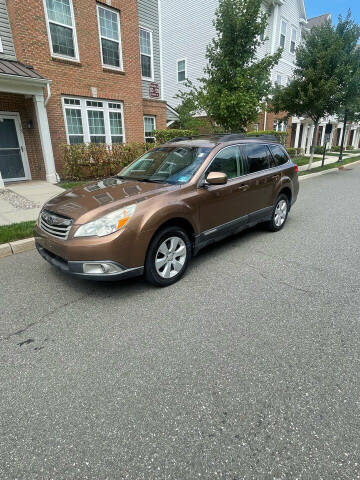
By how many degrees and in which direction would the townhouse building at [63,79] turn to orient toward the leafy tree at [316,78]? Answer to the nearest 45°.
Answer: approximately 45° to its left

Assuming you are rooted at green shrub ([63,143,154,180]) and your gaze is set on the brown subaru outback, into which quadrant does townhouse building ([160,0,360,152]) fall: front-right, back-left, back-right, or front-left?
back-left

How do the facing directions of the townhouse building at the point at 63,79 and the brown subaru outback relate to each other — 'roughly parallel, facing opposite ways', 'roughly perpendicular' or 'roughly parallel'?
roughly perpendicular

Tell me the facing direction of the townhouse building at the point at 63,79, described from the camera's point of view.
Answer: facing the viewer and to the right of the viewer

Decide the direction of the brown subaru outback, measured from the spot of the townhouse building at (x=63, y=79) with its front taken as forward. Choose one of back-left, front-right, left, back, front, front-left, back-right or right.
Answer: front-right

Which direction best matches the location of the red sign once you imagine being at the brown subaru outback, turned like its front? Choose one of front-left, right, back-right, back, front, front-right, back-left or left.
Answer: back-right

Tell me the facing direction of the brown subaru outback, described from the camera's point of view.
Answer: facing the viewer and to the left of the viewer

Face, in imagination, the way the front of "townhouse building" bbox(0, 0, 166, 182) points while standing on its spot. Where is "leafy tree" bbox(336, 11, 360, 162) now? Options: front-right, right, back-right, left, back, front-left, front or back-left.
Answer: front-left

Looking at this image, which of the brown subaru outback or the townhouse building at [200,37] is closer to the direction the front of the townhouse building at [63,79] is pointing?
the brown subaru outback

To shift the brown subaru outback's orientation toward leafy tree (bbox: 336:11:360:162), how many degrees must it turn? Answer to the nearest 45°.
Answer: approximately 180°

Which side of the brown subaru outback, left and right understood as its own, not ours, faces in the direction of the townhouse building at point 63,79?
right

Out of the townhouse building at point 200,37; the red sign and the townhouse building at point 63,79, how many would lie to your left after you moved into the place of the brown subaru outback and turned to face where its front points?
0

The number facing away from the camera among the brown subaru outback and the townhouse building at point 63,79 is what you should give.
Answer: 0

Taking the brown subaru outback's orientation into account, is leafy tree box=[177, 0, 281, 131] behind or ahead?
behind

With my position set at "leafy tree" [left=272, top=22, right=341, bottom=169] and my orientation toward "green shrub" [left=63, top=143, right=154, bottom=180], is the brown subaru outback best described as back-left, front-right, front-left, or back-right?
front-left

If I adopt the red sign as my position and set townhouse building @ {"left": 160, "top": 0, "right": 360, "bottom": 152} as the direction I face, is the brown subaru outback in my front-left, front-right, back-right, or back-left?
back-right
